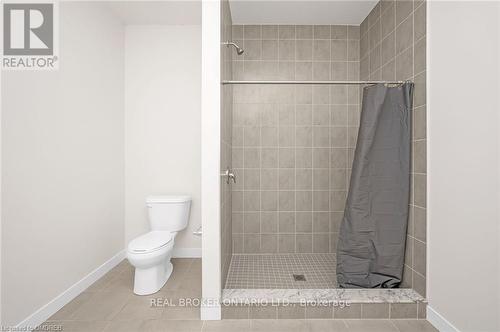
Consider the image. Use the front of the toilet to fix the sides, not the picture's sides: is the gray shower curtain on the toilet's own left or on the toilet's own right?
on the toilet's own left

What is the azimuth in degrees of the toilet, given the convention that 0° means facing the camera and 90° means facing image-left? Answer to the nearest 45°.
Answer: approximately 45°

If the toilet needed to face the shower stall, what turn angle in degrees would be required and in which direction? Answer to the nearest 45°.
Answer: approximately 135° to its left

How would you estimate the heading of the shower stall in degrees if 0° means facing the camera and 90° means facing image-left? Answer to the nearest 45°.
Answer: approximately 0°
